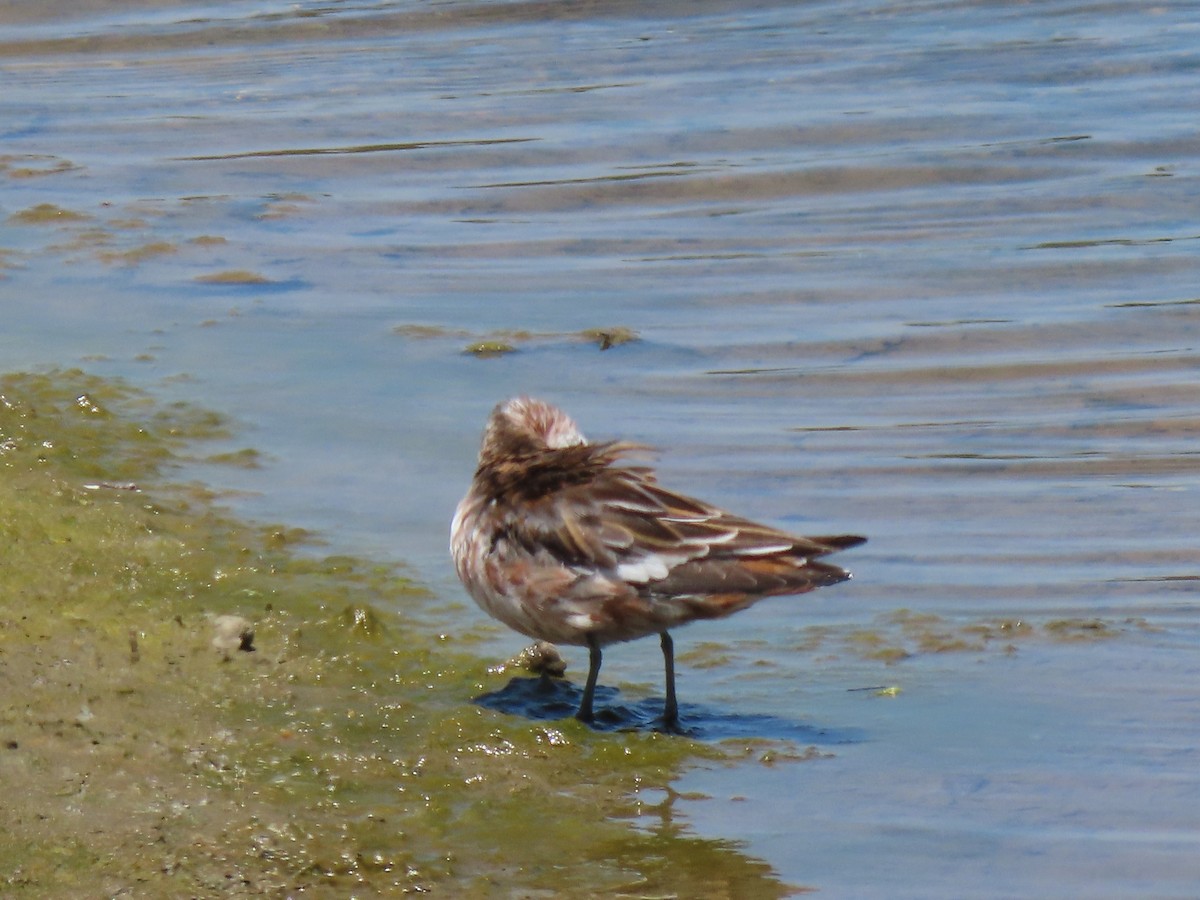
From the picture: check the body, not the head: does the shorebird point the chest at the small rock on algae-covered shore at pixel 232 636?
yes

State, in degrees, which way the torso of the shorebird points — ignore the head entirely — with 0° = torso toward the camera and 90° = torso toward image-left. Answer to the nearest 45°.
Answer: approximately 90°
